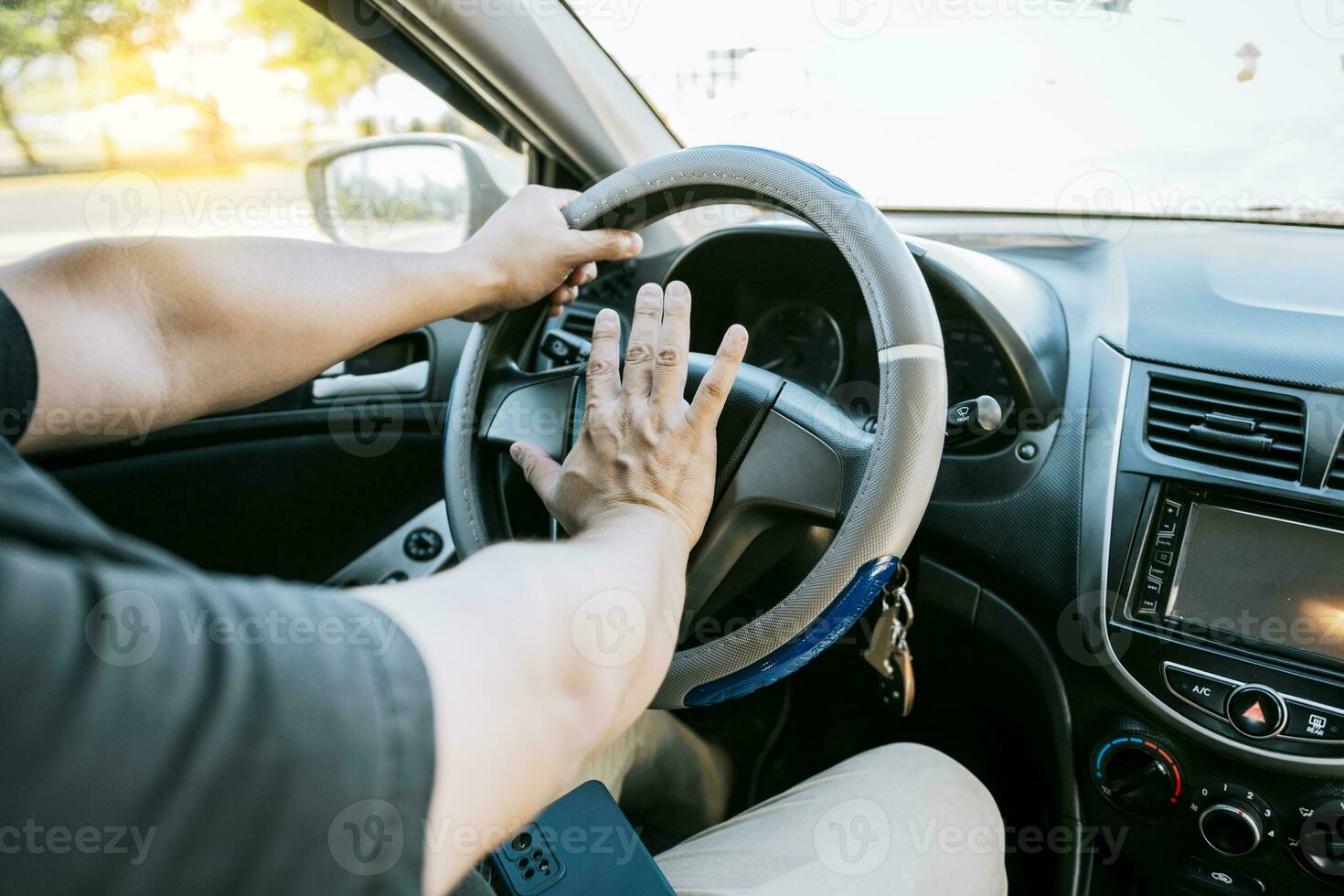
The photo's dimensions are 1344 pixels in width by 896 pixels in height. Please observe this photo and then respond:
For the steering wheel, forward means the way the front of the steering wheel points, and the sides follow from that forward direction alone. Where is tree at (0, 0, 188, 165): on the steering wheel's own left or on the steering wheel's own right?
on the steering wheel's own right

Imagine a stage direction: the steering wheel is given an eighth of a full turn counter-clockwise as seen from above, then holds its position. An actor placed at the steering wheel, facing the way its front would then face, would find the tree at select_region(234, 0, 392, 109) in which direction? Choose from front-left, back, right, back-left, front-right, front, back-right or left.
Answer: back-right
